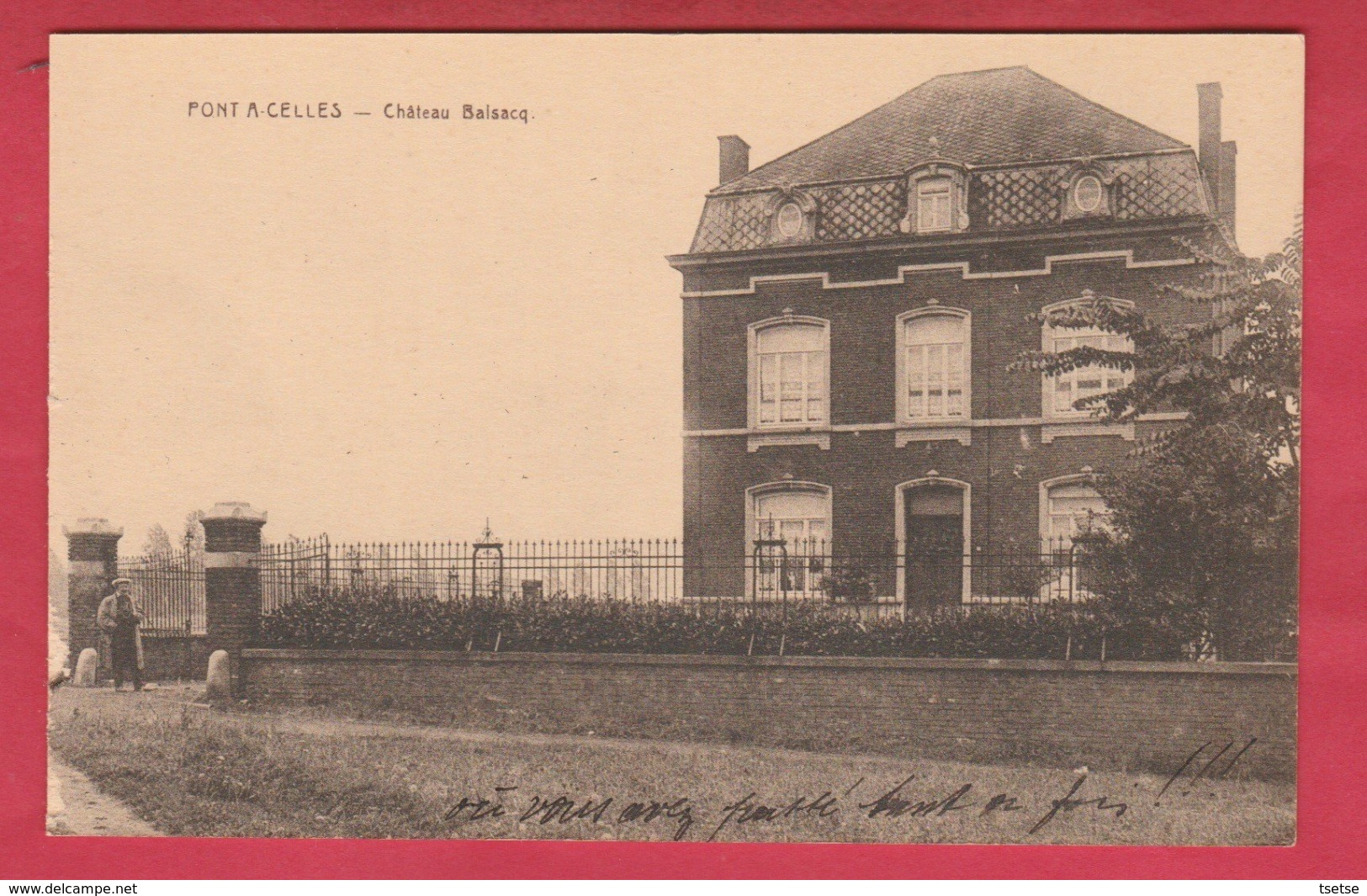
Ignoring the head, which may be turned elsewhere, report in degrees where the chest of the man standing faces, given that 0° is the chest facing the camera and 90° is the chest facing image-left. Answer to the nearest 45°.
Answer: approximately 0°
